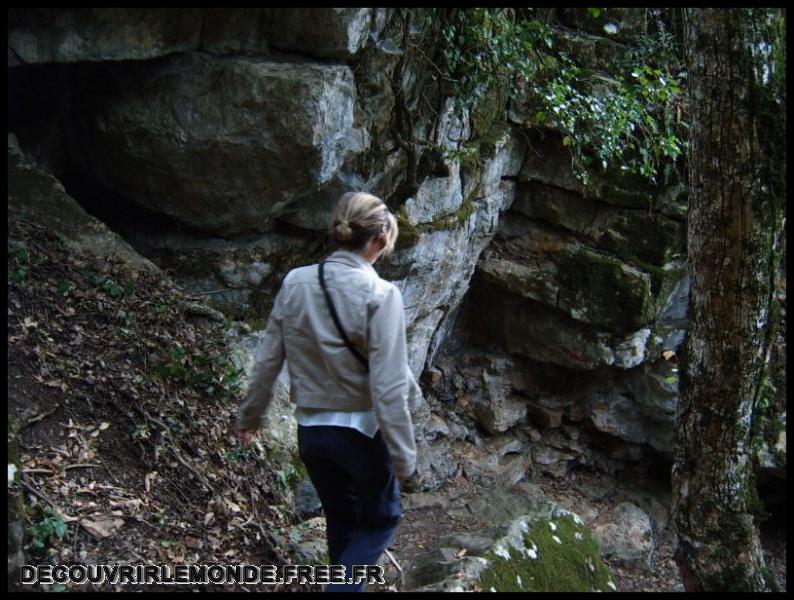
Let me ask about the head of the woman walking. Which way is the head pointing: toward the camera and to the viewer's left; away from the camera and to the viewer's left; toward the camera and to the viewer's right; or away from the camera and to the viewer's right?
away from the camera and to the viewer's right

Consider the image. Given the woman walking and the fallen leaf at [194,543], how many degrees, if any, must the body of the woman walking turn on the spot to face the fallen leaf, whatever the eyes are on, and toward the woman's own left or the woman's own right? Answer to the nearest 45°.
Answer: approximately 90° to the woman's own left

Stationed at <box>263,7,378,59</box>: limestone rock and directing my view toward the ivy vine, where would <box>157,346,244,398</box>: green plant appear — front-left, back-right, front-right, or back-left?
back-right

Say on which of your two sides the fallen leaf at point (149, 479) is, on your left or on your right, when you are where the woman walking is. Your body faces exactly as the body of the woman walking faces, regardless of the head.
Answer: on your left

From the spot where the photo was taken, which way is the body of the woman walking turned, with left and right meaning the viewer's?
facing away from the viewer and to the right of the viewer

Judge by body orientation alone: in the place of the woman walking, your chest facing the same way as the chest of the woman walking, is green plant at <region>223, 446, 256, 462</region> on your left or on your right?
on your left
